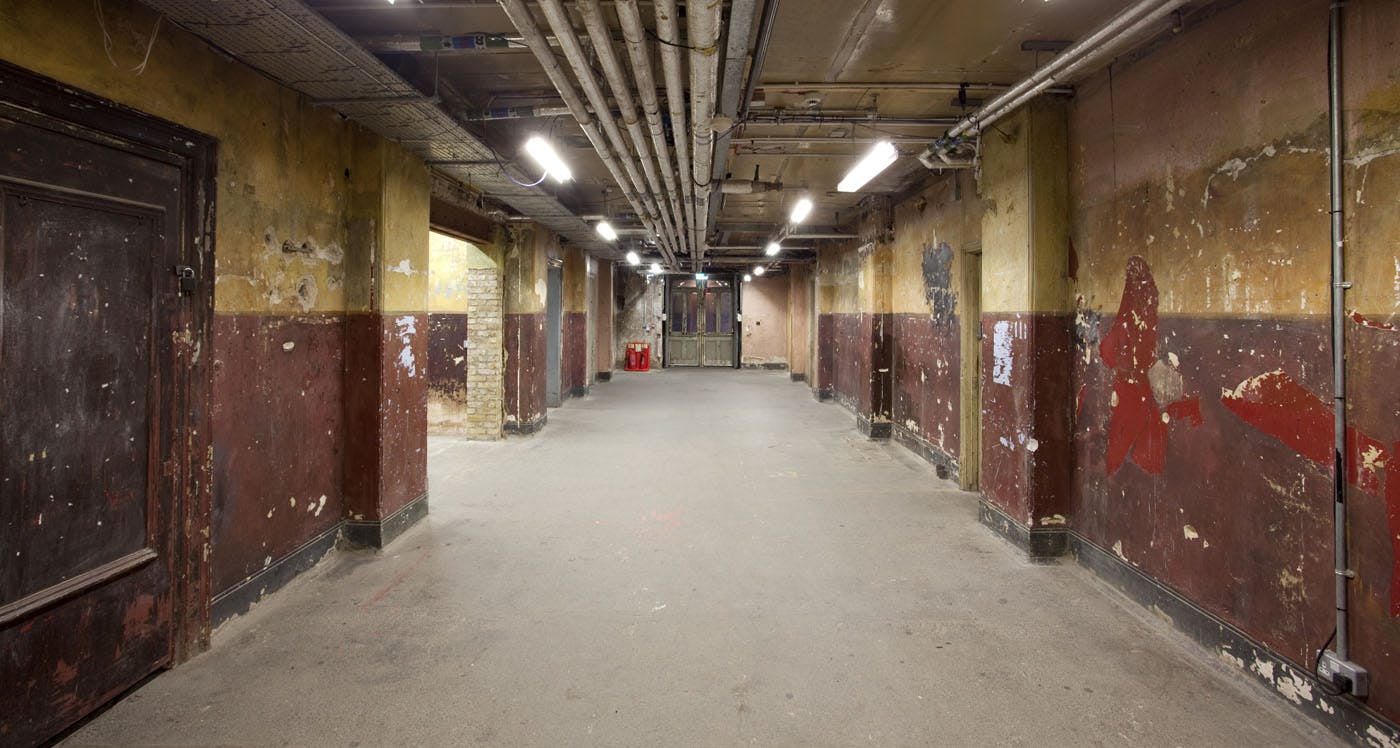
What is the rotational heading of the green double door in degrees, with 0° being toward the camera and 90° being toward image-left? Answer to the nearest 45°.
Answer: approximately 0°

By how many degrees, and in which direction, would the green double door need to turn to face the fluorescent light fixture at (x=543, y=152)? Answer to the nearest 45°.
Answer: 0° — it already faces it

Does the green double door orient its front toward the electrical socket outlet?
yes

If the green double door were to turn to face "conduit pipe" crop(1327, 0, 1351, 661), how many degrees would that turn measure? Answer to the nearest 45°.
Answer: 0° — it already faces it

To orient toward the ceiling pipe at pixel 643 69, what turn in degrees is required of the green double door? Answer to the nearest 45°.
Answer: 0° — it already faces it

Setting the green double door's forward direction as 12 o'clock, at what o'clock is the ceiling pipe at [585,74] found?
The ceiling pipe is roughly at 12 o'clock from the green double door.

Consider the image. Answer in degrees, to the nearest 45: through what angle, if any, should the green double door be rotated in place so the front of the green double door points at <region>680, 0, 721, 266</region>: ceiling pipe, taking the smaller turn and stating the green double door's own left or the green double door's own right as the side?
0° — it already faces it
